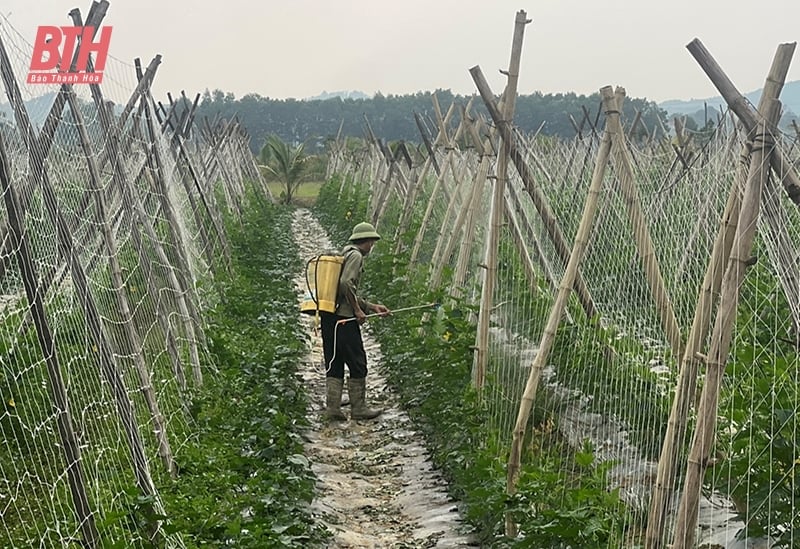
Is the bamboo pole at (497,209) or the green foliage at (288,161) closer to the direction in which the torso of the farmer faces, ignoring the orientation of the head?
the bamboo pole

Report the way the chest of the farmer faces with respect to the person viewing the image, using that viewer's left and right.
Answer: facing to the right of the viewer

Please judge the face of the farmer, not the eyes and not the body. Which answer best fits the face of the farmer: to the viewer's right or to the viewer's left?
to the viewer's right

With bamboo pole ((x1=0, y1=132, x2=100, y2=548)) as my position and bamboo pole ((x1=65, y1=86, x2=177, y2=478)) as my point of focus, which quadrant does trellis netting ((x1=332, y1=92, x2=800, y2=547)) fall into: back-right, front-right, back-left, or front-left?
front-right

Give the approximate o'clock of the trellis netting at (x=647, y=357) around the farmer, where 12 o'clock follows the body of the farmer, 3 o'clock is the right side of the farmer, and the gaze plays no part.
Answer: The trellis netting is roughly at 2 o'clock from the farmer.

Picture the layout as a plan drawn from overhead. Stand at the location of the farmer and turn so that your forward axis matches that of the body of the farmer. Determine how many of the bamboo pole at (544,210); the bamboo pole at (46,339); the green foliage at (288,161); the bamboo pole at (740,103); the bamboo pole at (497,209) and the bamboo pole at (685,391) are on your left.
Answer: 1

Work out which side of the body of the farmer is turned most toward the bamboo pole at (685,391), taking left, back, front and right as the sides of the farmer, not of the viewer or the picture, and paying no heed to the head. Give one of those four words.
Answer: right

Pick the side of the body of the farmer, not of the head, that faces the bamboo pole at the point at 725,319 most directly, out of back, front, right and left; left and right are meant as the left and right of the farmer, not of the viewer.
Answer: right

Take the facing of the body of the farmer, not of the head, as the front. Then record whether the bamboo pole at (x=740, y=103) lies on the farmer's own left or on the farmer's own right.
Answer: on the farmer's own right
